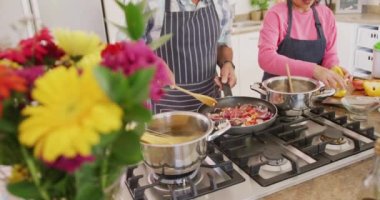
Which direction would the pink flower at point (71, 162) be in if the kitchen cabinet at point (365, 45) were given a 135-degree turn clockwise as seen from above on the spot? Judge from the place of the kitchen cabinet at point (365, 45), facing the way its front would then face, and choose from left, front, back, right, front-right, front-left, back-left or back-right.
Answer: back-left

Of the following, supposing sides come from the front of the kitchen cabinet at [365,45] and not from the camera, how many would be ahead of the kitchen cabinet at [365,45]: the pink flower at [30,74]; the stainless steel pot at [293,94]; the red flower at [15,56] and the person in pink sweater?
4

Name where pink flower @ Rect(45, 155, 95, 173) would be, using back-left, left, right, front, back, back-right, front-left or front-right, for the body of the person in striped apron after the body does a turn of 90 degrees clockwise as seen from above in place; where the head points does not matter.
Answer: left

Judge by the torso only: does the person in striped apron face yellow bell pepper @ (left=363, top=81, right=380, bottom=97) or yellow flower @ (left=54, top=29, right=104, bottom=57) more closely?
the yellow flower

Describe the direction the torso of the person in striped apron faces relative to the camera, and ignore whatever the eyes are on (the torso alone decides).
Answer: toward the camera

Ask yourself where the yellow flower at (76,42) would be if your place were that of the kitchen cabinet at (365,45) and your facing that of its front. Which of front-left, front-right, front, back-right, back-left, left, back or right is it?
front

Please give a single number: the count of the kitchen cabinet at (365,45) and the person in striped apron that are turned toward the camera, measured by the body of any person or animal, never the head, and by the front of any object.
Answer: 2

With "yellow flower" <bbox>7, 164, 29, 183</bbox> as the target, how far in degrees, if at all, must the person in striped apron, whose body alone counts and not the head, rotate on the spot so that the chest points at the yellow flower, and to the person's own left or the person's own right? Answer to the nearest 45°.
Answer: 0° — they already face it

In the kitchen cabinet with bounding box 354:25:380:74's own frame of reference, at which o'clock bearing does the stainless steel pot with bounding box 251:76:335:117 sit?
The stainless steel pot is roughly at 12 o'clock from the kitchen cabinet.

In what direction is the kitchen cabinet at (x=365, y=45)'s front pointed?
toward the camera

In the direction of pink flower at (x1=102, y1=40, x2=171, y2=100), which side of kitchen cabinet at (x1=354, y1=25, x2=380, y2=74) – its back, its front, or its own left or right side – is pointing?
front

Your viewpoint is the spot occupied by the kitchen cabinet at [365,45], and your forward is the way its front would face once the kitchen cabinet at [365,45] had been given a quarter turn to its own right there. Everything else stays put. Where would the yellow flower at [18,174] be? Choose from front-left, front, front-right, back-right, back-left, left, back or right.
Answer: left

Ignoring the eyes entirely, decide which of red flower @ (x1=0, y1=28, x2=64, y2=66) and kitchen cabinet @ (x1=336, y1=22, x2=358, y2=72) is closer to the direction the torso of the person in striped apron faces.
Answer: the red flower

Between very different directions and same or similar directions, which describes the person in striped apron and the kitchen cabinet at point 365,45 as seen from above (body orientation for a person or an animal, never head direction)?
same or similar directions
